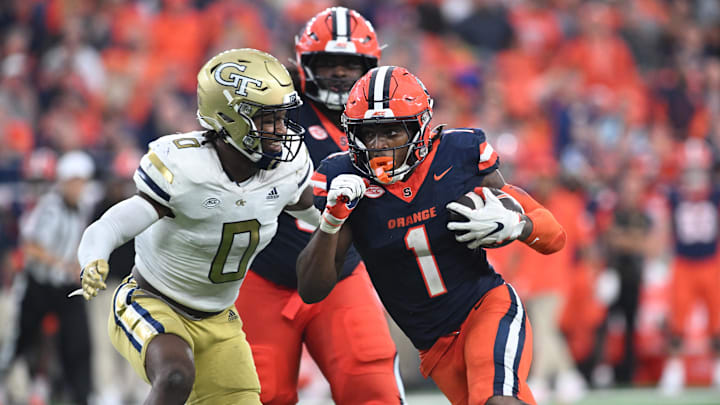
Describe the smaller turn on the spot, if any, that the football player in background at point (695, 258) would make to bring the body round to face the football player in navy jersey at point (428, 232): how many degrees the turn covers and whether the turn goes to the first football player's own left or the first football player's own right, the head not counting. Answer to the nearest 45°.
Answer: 0° — they already face them

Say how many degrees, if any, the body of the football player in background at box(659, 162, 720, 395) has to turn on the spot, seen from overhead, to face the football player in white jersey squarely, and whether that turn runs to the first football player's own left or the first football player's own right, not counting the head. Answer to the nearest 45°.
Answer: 0° — they already face them

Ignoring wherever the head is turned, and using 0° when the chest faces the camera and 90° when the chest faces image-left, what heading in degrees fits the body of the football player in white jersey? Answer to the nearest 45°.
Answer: approximately 315°

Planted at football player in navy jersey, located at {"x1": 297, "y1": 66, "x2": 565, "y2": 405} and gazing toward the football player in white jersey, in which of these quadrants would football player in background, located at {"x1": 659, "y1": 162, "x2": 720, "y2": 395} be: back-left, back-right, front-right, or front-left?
back-right

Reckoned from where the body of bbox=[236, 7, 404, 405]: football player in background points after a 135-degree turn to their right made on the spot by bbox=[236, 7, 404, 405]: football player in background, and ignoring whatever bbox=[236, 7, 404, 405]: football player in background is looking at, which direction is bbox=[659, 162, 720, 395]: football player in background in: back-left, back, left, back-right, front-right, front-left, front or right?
right

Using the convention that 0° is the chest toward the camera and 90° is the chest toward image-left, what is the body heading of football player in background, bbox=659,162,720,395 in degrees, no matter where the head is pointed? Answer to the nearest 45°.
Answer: approximately 0°
